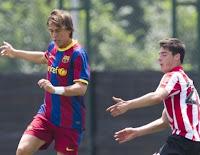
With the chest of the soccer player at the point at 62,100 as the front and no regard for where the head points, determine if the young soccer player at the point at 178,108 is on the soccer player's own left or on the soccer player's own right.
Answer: on the soccer player's own left

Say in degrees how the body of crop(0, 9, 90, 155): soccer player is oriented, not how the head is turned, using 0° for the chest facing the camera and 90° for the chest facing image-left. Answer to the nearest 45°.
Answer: approximately 45°
